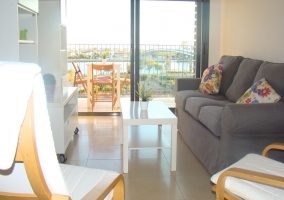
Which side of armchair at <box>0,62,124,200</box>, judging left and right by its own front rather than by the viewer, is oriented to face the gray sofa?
front

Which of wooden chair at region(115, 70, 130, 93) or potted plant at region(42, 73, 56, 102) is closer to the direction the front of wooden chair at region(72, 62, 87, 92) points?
the wooden chair

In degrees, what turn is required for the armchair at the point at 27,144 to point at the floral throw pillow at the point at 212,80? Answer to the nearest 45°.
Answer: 0° — it already faces it

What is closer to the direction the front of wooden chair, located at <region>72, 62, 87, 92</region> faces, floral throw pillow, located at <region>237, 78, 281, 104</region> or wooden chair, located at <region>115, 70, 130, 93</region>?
the wooden chair

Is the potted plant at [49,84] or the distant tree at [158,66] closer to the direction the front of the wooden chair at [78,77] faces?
the distant tree

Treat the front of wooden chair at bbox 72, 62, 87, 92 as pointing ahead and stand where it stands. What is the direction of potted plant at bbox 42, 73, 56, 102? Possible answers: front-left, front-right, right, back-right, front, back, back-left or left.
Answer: right

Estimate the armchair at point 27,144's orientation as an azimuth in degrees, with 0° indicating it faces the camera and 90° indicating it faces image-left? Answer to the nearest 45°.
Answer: approximately 225°

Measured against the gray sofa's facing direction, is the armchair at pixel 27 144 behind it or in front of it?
in front

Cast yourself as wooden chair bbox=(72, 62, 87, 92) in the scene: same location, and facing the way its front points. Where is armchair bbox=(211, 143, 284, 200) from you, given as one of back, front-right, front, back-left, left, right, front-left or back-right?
right

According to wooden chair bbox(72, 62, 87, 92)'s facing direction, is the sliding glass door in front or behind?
in front

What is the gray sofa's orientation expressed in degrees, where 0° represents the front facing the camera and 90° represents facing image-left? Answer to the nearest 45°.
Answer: approximately 45°

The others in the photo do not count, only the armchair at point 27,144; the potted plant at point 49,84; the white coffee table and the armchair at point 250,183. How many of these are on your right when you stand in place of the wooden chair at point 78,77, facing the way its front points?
4

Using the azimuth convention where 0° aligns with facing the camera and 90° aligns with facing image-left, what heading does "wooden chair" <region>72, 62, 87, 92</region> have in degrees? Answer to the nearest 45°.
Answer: approximately 270°

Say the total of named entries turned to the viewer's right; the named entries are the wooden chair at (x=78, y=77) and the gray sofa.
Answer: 1
